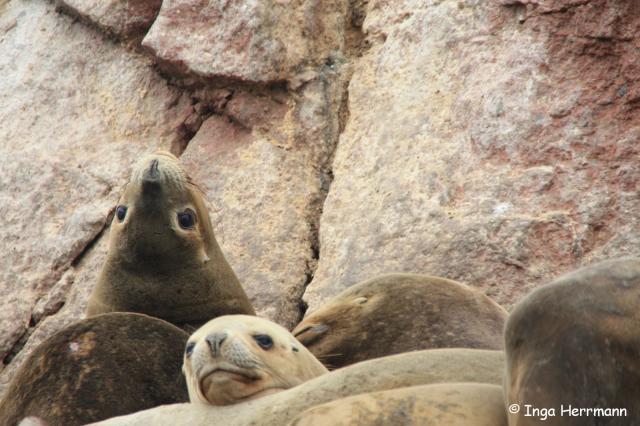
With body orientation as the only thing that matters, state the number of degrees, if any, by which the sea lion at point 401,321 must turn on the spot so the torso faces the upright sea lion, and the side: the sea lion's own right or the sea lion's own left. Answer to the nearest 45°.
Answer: approximately 45° to the sea lion's own right

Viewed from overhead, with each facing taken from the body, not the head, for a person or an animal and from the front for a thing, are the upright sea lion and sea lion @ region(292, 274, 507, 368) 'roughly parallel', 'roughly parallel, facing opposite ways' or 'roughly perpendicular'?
roughly perpendicular

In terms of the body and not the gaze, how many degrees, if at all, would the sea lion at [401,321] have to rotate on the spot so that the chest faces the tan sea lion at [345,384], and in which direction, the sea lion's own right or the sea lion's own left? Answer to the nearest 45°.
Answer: approximately 90° to the sea lion's own left

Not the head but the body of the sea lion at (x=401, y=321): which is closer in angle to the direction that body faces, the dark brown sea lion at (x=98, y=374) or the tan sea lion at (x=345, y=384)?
the dark brown sea lion

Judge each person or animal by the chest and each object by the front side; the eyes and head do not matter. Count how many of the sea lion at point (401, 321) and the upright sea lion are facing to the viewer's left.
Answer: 1

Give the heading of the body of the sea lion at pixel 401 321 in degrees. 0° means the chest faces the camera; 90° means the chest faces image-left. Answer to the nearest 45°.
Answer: approximately 90°
